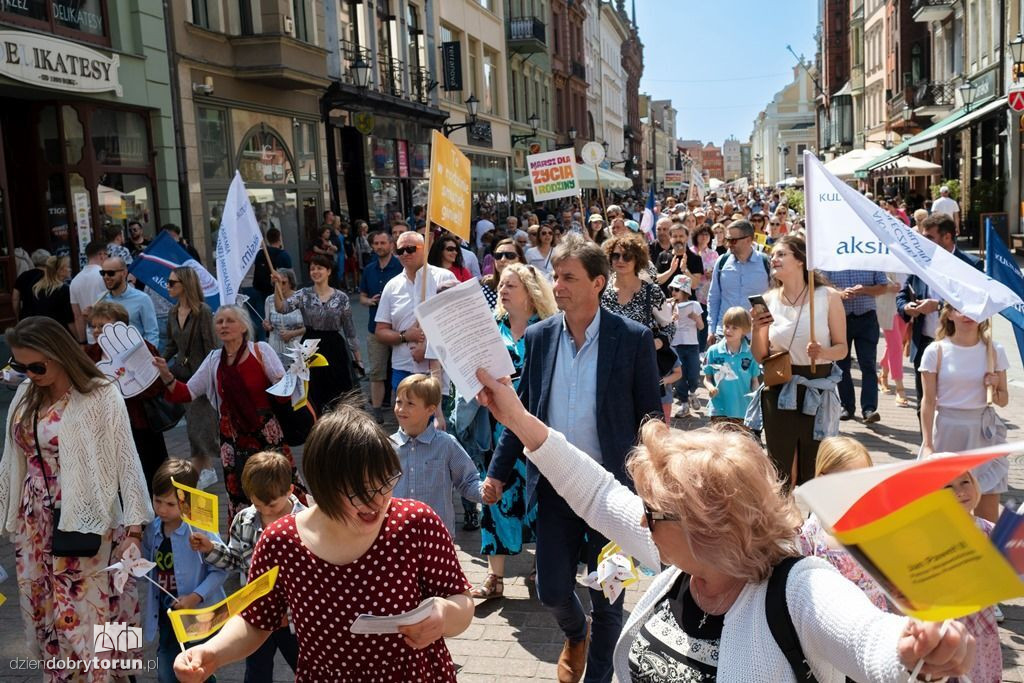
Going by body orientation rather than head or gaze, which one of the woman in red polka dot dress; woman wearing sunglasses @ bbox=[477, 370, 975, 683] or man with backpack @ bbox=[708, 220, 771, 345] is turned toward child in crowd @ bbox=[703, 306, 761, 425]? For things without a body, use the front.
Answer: the man with backpack

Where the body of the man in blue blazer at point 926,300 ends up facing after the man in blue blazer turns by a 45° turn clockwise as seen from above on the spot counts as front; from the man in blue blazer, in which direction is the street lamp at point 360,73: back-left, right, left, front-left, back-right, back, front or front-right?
front-right

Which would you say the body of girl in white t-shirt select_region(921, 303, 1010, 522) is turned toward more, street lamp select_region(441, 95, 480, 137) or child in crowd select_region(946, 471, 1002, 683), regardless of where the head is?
the child in crowd

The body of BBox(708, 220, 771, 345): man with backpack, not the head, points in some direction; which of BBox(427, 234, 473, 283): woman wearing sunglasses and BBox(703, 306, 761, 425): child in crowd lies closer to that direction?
the child in crowd

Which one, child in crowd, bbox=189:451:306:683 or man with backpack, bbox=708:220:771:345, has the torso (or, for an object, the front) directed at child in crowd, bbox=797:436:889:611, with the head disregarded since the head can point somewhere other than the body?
the man with backpack

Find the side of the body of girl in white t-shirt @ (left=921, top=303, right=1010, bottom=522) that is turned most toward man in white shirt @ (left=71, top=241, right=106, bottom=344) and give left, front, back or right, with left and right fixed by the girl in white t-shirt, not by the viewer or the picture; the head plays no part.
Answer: right

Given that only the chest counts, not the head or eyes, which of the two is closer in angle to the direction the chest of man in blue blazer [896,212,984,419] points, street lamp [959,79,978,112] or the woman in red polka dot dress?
the woman in red polka dot dress

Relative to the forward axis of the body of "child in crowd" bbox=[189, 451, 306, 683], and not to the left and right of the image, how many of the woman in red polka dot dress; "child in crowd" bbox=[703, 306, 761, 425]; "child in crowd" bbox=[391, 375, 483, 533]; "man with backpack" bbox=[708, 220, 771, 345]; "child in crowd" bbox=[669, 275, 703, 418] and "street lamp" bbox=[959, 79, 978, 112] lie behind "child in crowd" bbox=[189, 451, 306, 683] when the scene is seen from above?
5

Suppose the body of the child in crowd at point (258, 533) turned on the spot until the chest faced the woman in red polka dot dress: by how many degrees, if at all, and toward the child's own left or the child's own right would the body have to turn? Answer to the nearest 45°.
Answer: approximately 45° to the child's own left

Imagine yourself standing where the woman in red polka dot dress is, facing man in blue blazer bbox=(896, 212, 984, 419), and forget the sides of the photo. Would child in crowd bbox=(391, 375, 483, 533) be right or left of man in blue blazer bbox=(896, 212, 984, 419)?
left
